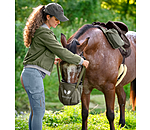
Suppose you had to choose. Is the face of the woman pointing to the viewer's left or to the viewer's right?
to the viewer's right

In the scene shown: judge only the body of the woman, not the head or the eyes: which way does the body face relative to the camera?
to the viewer's right
